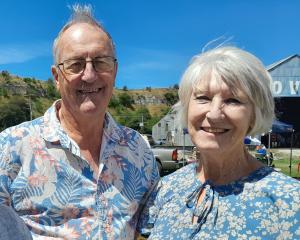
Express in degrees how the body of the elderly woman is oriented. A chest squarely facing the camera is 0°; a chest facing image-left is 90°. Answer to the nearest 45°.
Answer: approximately 45°

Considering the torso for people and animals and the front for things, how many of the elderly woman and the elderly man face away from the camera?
0

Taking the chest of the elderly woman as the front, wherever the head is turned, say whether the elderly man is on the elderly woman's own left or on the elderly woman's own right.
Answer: on the elderly woman's own right
